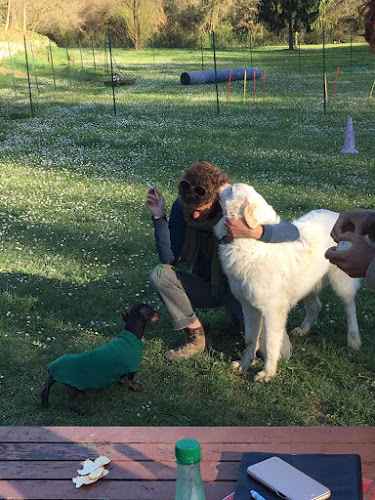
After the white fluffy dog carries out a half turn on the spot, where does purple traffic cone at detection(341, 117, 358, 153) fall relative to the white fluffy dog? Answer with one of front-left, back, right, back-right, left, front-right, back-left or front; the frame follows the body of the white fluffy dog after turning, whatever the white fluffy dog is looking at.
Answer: front-left

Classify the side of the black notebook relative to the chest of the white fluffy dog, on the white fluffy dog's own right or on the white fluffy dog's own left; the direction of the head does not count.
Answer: on the white fluffy dog's own left

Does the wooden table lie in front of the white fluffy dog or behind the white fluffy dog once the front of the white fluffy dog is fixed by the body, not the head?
in front

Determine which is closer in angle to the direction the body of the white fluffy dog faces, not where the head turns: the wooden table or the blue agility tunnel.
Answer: the wooden table

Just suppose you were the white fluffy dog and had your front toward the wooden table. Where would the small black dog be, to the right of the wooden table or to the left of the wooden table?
right

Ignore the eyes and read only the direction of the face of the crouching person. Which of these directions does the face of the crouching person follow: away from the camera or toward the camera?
toward the camera

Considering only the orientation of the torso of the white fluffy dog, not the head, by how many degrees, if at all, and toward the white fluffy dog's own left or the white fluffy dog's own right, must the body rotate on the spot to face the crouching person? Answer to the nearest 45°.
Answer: approximately 90° to the white fluffy dog's own right

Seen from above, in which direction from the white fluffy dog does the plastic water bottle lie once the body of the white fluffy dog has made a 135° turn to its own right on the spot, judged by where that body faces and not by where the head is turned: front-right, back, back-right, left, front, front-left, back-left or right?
back

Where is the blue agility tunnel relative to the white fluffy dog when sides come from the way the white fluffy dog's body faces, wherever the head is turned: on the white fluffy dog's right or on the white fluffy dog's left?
on the white fluffy dog's right

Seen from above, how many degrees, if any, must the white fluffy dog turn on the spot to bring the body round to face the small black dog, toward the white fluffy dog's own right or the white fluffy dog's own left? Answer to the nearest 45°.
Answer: approximately 45° to the white fluffy dog's own right

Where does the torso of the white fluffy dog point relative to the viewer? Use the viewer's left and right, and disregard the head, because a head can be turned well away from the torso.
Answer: facing the viewer and to the left of the viewer
